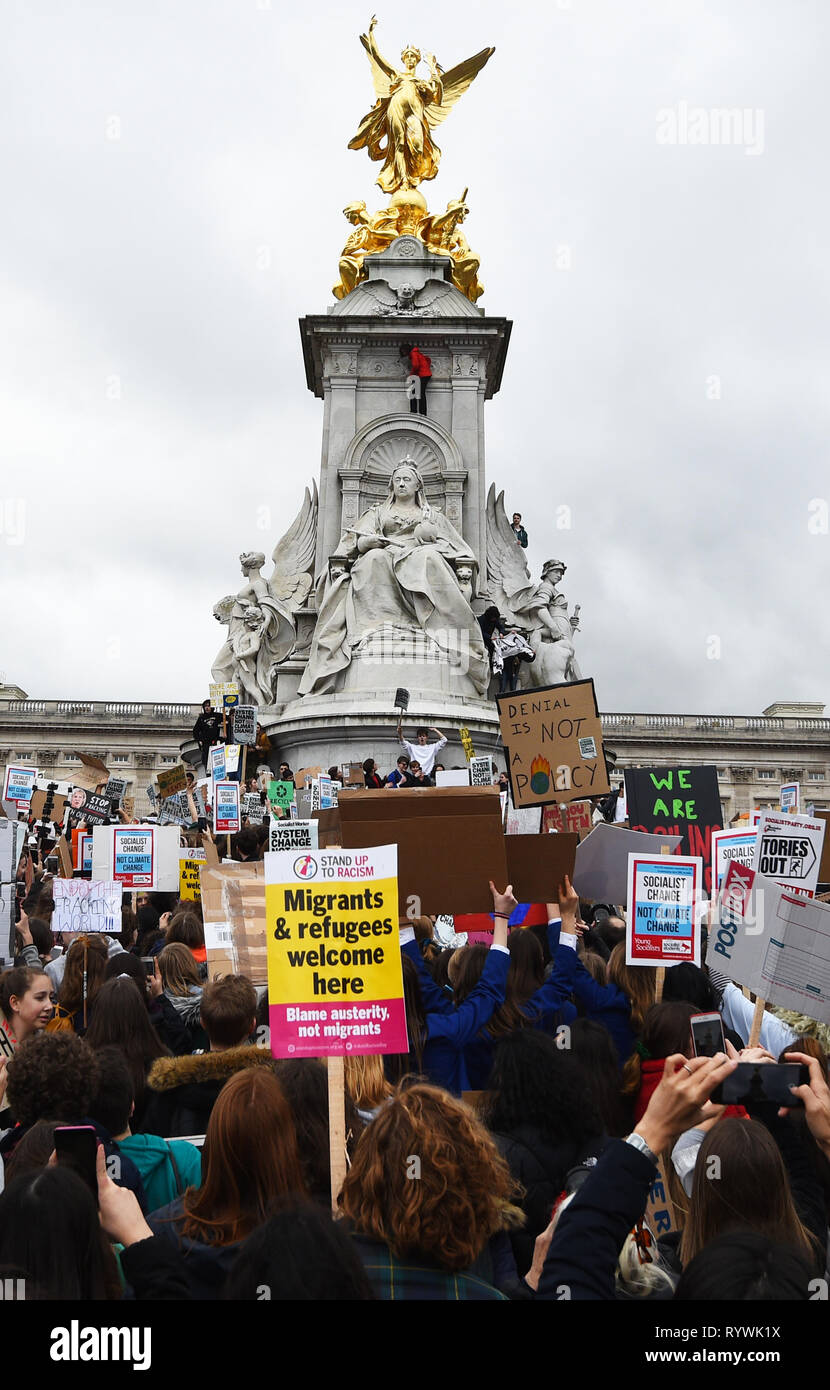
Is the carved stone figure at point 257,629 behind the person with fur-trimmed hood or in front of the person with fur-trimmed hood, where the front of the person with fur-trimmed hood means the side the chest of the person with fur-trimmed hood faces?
in front

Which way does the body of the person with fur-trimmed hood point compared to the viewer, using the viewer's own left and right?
facing away from the viewer

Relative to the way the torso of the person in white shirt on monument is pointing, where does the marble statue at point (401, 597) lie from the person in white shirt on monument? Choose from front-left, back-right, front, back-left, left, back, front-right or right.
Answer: back

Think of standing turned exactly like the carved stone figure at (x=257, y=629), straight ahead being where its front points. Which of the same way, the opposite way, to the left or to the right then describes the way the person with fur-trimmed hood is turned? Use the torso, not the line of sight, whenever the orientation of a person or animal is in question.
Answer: to the right

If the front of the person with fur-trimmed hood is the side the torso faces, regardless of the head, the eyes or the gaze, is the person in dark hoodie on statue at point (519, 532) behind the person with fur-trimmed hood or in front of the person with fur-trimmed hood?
in front

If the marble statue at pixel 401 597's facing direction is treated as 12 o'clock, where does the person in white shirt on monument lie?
The person in white shirt on monument is roughly at 12 o'clock from the marble statue.

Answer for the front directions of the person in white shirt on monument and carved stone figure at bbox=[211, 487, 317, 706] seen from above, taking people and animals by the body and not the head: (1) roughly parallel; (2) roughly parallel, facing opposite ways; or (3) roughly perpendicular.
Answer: roughly perpendicular

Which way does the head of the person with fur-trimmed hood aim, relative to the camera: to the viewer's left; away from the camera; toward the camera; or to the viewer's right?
away from the camera

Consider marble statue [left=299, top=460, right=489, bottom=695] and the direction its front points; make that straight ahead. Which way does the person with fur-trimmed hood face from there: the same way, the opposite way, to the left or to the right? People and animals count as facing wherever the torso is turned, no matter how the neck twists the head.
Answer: the opposite way

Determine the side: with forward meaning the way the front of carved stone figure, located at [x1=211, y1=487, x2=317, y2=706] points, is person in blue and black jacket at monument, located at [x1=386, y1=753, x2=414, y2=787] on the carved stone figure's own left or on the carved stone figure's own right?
on the carved stone figure's own left

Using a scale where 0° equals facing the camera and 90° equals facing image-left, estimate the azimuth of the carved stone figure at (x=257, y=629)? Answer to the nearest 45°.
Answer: approximately 90°

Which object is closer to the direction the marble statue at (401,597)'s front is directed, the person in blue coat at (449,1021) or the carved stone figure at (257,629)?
the person in blue coat

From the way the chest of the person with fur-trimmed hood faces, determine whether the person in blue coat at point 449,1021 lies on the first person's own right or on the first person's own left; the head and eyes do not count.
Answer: on the first person's own right
